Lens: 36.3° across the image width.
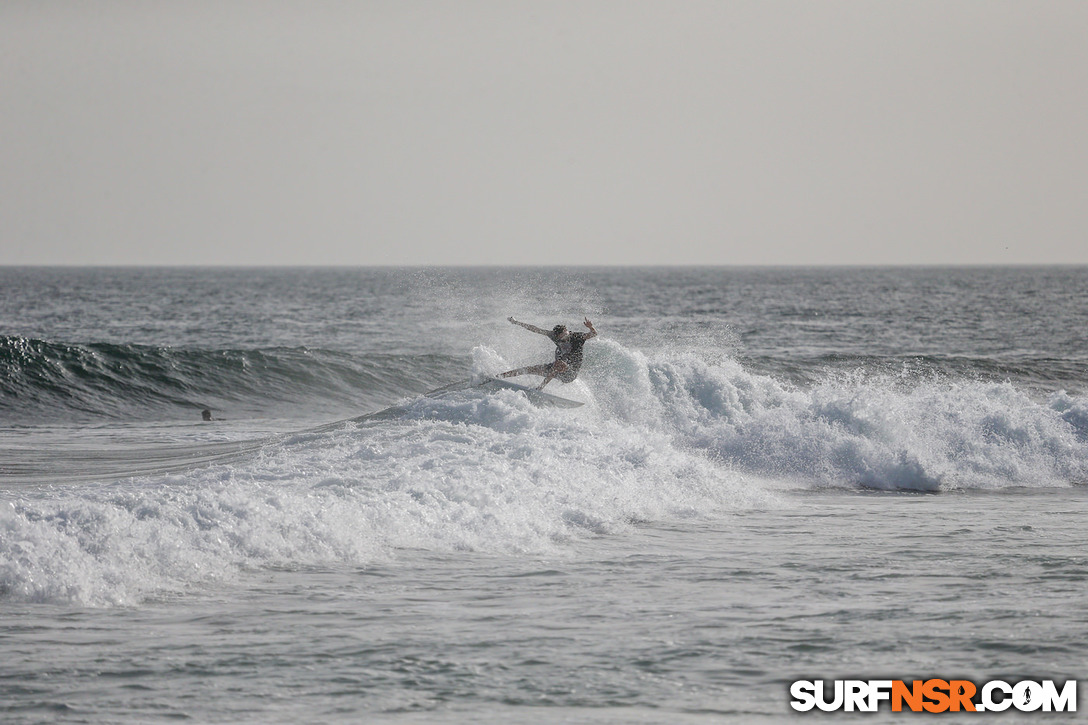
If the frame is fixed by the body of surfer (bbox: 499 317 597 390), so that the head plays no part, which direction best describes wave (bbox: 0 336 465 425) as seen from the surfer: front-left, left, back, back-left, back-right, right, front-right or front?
back-right

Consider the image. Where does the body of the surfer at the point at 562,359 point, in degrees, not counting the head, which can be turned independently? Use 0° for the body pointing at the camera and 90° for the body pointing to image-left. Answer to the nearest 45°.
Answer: approximately 0°

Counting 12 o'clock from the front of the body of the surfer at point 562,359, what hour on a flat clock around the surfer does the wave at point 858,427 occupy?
The wave is roughly at 9 o'clock from the surfer.
